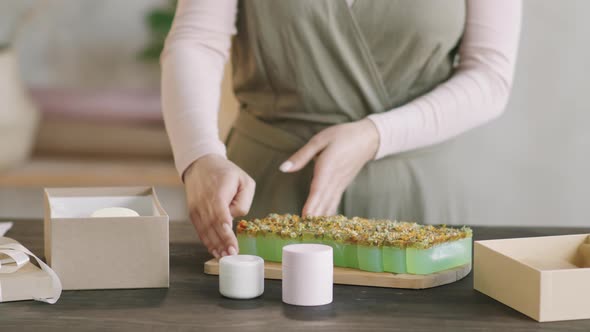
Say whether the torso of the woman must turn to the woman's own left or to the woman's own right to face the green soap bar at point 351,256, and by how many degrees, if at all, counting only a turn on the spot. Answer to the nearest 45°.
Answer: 0° — they already face it

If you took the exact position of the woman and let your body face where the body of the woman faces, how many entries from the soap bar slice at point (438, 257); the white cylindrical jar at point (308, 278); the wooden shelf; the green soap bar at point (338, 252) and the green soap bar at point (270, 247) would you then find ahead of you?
4

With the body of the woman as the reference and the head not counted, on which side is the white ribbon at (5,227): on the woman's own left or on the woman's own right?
on the woman's own right

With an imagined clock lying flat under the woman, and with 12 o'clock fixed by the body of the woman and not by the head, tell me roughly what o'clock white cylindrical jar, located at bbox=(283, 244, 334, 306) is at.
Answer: The white cylindrical jar is roughly at 12 o'clock from the woman.

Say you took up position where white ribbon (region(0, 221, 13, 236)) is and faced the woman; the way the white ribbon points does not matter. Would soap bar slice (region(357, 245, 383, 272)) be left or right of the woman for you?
right

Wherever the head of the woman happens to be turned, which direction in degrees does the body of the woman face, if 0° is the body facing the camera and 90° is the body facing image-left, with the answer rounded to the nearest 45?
approximately 0°
